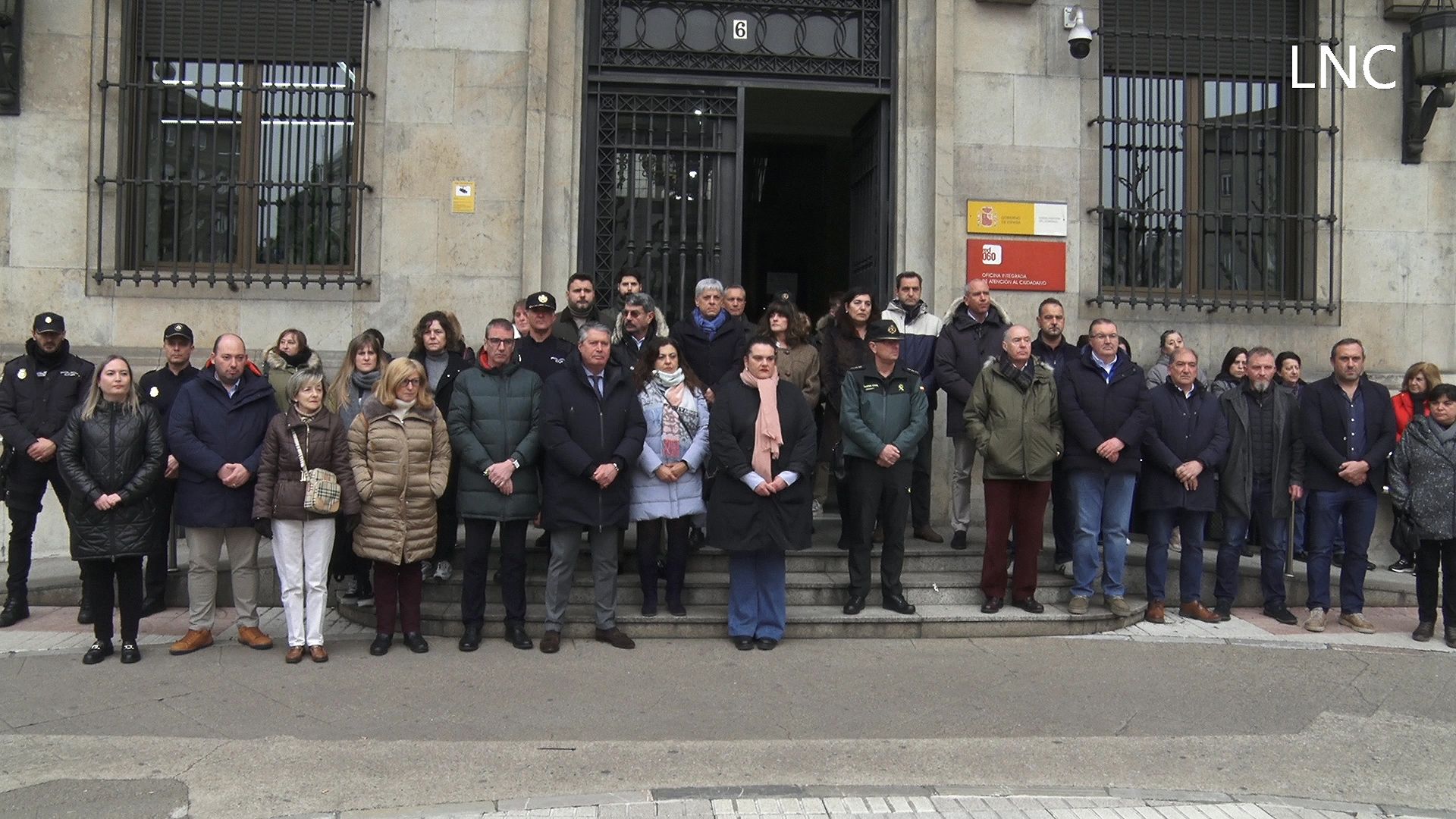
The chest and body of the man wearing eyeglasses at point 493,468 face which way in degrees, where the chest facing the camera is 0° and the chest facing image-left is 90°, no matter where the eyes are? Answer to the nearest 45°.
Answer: approximately 0°

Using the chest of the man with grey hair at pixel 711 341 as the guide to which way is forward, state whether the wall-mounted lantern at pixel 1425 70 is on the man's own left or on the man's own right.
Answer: on the man's own left

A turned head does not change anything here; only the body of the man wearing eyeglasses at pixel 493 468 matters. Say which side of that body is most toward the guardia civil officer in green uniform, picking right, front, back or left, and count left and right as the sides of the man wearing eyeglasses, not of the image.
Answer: left

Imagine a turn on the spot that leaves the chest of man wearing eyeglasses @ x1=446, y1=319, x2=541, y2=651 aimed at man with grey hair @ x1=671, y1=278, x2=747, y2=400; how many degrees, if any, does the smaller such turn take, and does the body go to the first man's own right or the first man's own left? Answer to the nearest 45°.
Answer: approximately 135° to the first man's own left

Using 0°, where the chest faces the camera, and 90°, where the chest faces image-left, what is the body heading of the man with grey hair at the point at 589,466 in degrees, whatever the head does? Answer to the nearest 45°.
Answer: approximately 0°

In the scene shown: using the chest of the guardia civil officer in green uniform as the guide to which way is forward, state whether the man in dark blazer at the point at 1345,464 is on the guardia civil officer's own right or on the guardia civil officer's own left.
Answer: on the guardia civil officer's own left

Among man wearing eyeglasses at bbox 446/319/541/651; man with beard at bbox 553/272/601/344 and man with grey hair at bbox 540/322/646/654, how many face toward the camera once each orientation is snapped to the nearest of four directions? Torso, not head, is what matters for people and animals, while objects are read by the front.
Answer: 3
